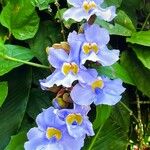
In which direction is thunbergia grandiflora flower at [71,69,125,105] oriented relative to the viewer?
toward the camera

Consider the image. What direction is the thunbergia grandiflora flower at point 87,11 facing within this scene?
toward the camera

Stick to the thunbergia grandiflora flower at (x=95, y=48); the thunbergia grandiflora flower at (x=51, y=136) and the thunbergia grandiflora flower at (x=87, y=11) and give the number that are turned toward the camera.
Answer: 3

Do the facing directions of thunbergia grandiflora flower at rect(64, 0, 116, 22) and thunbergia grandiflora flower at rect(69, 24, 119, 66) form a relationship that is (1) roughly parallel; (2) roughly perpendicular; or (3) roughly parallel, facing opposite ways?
roughly parallel

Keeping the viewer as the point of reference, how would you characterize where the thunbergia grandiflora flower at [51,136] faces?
facing the viewer

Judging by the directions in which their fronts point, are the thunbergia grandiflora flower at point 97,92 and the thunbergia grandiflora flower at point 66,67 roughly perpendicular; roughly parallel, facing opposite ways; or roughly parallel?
roughly parallel
